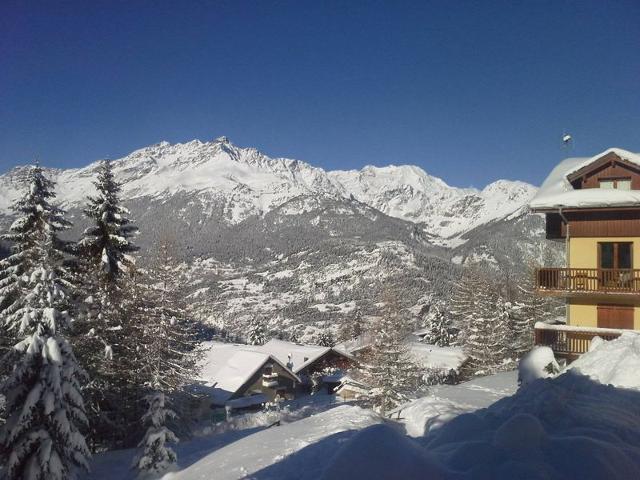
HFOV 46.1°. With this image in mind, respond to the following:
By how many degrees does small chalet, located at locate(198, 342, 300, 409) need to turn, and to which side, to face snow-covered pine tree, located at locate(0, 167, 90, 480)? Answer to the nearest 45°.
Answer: approximately 45° to its right

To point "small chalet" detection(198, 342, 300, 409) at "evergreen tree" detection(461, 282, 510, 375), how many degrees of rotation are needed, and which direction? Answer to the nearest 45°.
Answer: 0° — it already faces it

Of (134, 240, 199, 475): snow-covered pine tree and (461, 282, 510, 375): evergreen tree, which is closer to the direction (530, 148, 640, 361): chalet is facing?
the snow-covered pine tree

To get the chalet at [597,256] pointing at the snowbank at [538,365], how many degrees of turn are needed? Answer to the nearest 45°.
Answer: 0° — it already faces it

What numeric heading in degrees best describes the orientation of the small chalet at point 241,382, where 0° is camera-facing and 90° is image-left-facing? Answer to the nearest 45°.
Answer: approximately 315°

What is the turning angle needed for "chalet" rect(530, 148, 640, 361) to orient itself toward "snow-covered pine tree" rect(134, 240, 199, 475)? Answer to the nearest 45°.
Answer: approximately 90° to its right
